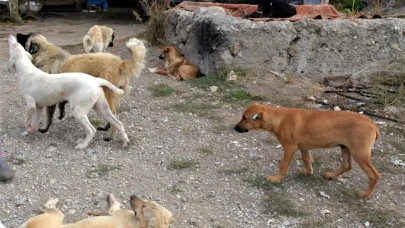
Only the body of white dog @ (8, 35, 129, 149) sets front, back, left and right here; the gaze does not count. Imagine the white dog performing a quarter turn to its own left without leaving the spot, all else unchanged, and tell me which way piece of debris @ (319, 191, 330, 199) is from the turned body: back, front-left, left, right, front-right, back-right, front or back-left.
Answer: front-left

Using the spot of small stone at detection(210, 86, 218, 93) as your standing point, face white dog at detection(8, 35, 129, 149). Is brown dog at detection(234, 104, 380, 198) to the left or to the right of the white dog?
left

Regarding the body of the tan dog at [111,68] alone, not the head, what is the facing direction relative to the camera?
to the viewer's left

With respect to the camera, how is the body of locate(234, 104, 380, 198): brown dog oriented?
to the viewer's left

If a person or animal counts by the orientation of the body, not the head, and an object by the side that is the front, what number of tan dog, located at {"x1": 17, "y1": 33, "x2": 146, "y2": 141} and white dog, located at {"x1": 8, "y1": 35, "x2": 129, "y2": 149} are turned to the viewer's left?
2

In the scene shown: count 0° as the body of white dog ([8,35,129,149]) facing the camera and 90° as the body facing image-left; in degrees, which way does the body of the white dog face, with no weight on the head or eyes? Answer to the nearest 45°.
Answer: approximately 90°
